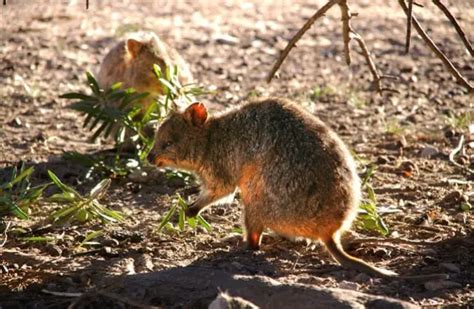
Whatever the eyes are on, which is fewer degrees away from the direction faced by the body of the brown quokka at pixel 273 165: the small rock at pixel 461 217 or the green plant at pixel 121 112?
the green plant

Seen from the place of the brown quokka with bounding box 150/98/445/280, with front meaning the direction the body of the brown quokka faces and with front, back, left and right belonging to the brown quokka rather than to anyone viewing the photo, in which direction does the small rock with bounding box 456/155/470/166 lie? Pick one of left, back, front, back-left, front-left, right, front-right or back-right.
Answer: back-right

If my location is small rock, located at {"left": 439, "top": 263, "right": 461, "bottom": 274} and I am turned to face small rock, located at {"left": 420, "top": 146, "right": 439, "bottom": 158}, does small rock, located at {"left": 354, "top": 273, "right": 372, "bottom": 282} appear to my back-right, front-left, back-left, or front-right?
back-left

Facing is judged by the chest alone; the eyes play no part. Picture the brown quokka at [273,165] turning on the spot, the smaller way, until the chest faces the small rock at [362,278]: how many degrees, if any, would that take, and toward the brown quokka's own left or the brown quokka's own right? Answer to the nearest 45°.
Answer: approximately 135° to the brown quokka's own left

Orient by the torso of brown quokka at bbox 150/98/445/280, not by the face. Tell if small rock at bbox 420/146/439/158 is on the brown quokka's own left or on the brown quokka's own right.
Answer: on the brown quokka's own right

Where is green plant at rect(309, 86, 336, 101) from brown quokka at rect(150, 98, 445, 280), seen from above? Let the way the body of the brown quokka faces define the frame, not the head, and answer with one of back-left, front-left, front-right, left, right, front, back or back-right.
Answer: right

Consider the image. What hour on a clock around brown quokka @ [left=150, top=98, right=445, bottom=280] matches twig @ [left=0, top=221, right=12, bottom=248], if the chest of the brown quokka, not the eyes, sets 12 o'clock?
The twig is roughly at 12 o'clock from the brown quokka.

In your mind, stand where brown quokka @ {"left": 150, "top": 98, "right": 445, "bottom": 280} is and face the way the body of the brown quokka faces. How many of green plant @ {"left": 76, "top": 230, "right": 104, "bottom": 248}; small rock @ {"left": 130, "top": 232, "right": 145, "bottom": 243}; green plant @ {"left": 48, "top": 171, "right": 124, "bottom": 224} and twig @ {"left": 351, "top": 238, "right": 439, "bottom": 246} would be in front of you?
3

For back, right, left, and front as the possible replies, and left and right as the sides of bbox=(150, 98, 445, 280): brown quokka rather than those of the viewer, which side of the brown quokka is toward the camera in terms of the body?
left

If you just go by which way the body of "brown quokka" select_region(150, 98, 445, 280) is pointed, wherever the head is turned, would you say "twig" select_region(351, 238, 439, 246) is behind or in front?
behind

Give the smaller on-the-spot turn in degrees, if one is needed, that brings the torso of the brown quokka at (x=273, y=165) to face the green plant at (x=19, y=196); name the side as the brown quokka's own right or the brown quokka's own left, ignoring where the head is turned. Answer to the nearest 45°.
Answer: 0° — it already faces it

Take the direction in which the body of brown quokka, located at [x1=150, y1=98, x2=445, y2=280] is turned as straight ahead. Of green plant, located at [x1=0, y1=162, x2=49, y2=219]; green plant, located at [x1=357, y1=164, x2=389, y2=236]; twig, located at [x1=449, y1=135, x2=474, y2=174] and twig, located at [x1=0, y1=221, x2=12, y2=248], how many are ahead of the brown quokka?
2

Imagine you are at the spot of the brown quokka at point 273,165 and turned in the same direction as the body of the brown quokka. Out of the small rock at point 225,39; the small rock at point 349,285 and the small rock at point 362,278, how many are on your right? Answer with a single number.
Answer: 1

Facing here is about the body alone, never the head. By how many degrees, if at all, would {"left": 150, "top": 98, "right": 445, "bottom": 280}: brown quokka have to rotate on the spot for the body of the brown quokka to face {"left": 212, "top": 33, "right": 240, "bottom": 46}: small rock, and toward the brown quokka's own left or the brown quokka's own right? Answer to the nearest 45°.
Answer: approximately 90° to the brown quokka's own right

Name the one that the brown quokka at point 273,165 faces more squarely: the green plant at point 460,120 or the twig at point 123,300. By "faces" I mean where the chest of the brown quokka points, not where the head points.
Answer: the twig

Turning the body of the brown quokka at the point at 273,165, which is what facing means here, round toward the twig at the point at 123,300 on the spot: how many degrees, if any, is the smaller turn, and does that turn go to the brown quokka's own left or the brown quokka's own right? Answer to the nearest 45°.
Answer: approximately 45° to the brown quokka's own left
